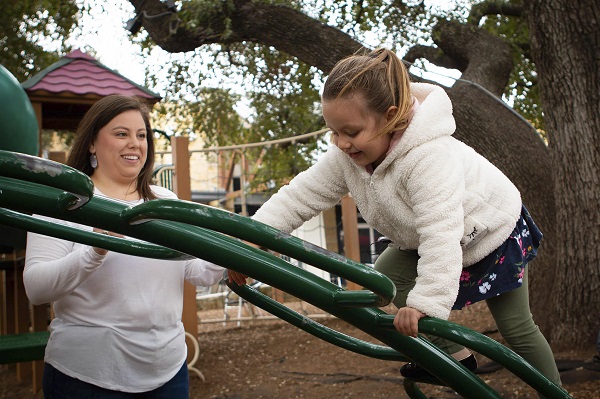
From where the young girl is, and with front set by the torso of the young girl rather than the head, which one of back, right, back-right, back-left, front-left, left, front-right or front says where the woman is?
front-right

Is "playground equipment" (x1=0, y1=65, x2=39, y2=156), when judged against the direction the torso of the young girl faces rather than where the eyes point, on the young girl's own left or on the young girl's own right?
on the young girl's own right

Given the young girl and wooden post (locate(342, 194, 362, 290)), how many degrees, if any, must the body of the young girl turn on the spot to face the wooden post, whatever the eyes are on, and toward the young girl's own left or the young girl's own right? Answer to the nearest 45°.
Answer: approximately 135° to the young girl's own right

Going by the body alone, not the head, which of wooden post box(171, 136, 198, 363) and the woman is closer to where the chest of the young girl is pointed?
the woman

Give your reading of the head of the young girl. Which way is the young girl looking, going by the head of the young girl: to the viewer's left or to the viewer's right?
to the viewer's left

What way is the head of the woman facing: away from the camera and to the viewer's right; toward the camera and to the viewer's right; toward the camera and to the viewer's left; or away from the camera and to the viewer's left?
toward the camera and to the viewer's right

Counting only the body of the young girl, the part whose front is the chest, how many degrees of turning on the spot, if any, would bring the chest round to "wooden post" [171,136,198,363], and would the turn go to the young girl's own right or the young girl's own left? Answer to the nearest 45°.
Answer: approximately 90° to the young girl's own right
